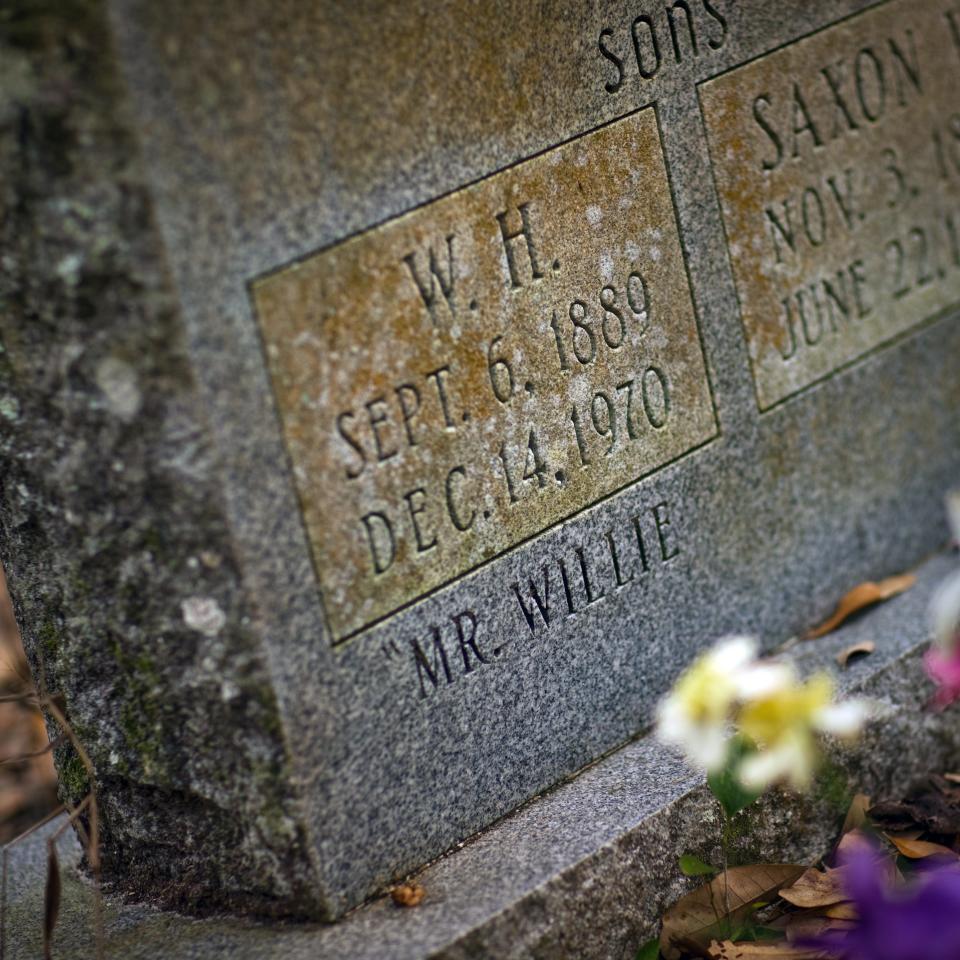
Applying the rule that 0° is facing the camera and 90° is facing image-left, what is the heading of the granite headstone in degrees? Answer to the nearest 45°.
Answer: approximately 315°
